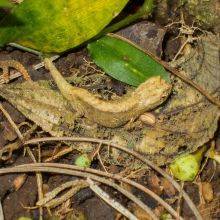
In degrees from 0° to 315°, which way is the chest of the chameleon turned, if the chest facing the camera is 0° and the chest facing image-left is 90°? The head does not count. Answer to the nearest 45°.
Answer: approximately 270°
